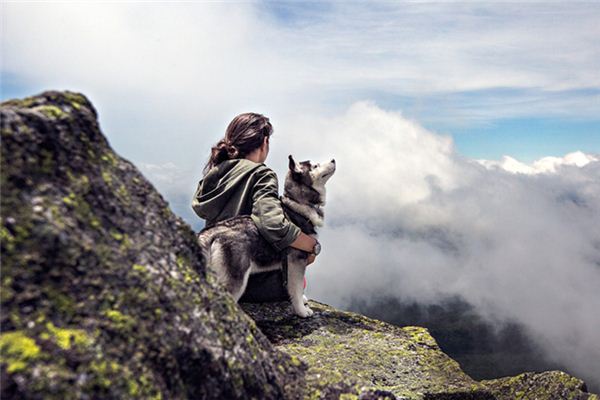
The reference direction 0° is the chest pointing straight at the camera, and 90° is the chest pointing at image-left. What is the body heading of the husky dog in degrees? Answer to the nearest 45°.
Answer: approximately 270°

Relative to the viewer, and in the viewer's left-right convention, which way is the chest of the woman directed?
facing away from the viewer and to the right of the viewer

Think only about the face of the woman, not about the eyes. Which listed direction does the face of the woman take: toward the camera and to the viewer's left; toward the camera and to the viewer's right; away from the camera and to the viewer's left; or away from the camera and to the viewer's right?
away from the camera and to the viewer's right
